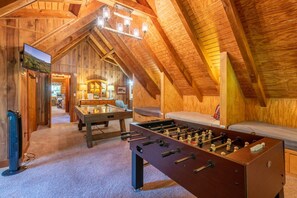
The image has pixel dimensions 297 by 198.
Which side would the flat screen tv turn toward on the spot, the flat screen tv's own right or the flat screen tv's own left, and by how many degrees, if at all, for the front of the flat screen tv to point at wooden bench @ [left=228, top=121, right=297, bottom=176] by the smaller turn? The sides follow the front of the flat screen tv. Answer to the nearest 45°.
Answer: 0° — it already faces it

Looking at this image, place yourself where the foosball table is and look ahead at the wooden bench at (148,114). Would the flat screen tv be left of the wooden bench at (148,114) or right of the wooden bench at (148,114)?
left

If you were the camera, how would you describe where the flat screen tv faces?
facing the viewer and to the right of the viewer

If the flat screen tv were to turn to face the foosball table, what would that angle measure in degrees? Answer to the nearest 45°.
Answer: approximately 45° to its right

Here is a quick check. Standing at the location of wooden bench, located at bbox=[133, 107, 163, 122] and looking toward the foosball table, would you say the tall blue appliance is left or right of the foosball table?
right

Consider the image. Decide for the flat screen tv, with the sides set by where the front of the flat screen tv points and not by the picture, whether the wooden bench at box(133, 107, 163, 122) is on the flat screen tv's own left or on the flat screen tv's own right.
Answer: on the flat screen tv's own left
